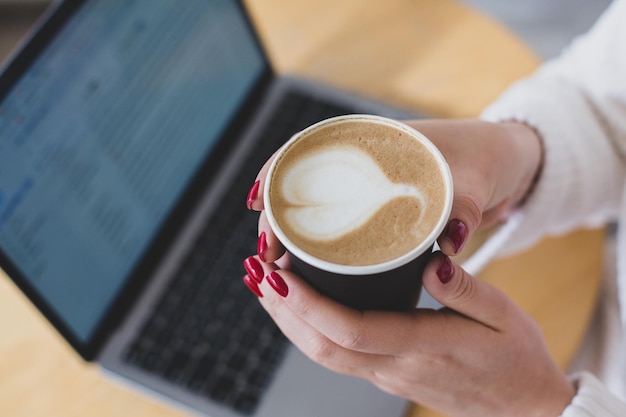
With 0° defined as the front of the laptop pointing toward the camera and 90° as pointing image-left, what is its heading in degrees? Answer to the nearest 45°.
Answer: approximately 315°
